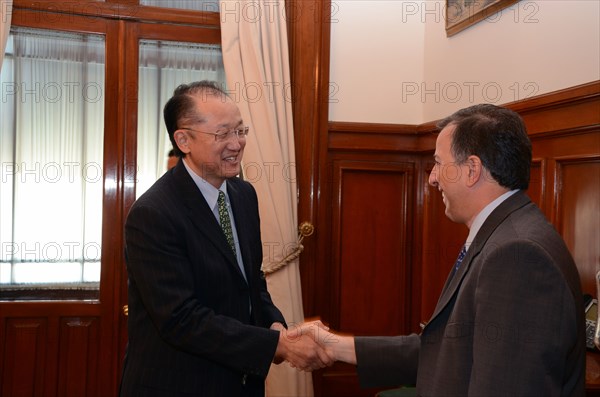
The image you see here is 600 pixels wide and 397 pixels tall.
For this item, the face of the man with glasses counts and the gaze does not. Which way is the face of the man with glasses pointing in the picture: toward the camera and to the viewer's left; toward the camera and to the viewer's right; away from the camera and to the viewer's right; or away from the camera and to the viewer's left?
toward the camera and to the viewer's right

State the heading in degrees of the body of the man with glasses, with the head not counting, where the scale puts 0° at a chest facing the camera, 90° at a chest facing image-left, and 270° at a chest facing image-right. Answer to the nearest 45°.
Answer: approximately 315°

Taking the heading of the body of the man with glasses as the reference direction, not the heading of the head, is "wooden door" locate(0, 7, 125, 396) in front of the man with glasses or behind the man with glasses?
behind

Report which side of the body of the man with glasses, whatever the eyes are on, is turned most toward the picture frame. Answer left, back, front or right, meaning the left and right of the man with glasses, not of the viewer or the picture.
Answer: left

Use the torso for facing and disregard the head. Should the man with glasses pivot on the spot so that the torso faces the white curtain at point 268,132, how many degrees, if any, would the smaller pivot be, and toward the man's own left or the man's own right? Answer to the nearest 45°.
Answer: approximately 135° to the man's own left

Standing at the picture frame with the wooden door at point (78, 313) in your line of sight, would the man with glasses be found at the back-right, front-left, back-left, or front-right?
front-left

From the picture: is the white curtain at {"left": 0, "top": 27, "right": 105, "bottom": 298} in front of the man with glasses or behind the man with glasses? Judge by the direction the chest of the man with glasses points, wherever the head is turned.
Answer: behind

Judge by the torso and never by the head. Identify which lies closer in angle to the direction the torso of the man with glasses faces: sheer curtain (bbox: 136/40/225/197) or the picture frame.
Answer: the picture frame

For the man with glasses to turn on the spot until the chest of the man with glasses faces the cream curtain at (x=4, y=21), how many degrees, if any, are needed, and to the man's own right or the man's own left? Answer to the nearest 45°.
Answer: approximately 180°

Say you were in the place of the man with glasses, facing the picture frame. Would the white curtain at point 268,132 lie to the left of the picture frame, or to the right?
left

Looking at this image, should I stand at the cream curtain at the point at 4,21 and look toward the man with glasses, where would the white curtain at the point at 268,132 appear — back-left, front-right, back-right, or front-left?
front-left
